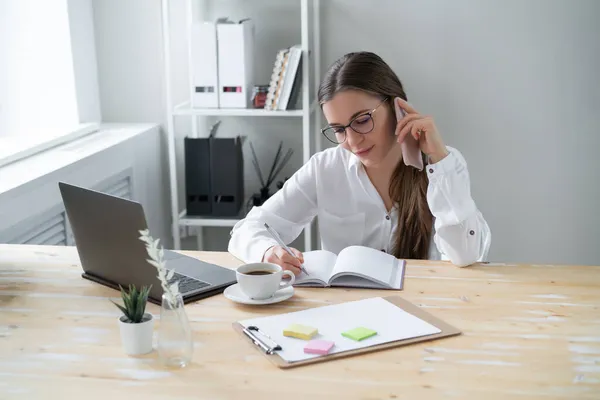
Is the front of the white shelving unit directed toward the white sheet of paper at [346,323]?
yes

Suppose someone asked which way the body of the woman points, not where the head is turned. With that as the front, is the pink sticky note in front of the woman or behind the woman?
in front

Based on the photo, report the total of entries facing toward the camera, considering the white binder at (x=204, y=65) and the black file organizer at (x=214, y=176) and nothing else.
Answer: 2

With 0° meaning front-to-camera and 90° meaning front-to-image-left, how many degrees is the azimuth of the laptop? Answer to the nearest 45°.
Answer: approximately 225°

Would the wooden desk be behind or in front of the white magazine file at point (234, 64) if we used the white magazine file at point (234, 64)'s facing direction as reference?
in front

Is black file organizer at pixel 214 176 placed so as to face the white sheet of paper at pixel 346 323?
yes
